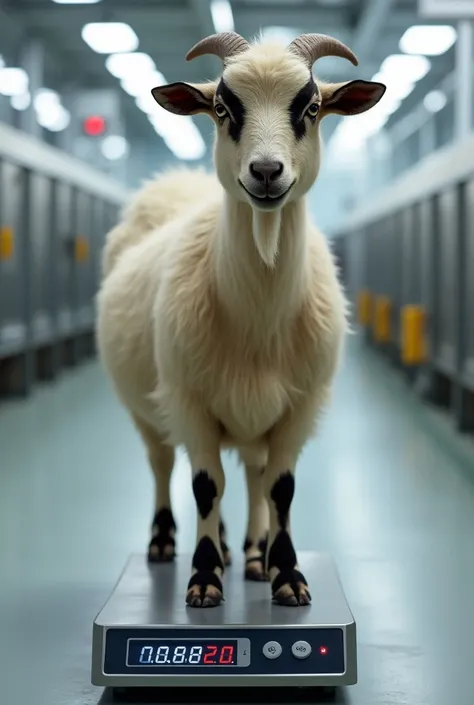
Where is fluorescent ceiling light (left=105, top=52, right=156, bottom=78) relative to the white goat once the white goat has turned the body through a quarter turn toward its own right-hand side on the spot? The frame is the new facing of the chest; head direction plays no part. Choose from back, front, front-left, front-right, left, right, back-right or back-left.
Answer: right

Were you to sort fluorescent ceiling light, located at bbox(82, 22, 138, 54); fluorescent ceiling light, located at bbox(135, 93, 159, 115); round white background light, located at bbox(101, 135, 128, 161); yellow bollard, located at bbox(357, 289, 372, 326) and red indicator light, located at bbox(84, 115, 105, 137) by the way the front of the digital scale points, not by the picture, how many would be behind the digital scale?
5

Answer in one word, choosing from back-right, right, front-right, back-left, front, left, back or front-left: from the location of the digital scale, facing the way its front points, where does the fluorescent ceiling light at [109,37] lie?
back

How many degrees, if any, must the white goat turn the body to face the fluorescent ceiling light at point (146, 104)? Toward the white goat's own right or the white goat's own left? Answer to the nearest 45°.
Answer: approximately 180°

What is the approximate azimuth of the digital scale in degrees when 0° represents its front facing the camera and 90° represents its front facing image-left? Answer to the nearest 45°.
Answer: approximately 0°

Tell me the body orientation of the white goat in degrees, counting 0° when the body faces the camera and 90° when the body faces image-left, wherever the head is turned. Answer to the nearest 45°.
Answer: approximately 0°

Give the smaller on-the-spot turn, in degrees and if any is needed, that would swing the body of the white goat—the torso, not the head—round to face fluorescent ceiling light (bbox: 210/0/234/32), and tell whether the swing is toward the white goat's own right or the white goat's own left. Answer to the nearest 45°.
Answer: approximately 180°

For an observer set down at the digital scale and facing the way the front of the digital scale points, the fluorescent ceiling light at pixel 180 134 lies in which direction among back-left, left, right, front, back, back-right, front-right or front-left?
back

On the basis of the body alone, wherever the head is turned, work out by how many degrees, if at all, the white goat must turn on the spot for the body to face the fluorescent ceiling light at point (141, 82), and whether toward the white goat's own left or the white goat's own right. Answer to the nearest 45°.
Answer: approximately 180°

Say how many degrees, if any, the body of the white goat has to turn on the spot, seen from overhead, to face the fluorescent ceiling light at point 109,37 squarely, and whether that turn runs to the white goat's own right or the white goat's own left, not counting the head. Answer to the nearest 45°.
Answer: approximately 180°

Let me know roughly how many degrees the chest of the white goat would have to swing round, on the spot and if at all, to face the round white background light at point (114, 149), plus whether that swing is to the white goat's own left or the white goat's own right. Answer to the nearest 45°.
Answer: approximately 180°

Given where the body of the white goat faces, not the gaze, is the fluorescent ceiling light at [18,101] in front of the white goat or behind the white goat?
behind
